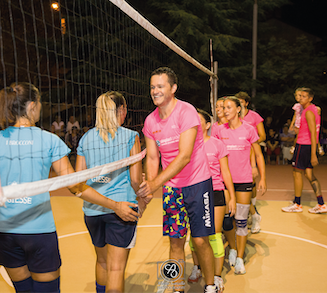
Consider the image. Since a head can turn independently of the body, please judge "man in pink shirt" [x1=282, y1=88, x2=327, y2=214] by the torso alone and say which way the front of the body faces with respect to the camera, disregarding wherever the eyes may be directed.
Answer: to the viewer's left

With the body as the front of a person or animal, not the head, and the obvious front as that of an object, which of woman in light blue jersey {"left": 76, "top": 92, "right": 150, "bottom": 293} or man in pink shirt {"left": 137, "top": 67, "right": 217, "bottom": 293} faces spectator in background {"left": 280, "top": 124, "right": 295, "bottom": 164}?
the woman in light blue jersey

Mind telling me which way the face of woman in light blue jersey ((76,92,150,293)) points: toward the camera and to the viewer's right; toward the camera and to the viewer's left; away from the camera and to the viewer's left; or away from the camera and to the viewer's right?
away from the camera and to the viewer's right

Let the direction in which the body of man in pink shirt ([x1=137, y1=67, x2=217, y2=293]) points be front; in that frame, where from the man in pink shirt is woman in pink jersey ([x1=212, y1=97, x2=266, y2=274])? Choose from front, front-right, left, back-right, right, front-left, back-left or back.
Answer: back

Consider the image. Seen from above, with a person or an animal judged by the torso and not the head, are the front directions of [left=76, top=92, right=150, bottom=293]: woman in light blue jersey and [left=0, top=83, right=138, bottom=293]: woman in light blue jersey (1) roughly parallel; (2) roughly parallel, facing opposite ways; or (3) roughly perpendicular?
roughly parallel

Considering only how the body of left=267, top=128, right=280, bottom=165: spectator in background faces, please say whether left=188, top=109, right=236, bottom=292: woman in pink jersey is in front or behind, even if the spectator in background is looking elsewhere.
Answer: in front

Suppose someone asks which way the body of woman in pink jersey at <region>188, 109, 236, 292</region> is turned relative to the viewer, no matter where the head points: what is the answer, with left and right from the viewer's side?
facing the viewer and to the left of the viewer

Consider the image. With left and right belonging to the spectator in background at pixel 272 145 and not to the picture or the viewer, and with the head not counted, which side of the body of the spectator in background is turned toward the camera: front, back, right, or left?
front
